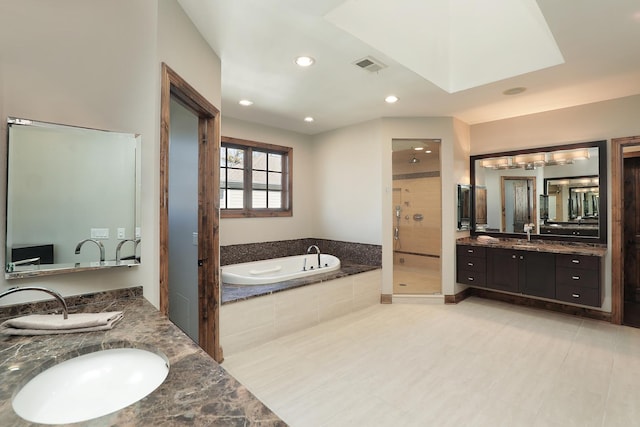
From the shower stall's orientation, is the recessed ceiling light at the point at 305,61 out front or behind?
out front

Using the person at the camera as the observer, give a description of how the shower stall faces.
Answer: facing the viewer

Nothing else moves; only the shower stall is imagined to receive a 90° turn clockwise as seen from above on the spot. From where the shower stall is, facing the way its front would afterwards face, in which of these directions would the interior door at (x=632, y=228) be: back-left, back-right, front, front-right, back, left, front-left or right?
back

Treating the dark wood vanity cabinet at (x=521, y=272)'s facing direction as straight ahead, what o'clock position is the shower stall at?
The shower stall is roughly at 2 o'clock from the dark wood vanity cabinet.

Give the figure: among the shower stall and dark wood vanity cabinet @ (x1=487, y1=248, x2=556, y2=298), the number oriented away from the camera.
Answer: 0

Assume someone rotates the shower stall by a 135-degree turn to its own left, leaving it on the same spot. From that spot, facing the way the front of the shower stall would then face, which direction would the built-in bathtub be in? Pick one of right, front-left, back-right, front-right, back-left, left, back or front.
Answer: back

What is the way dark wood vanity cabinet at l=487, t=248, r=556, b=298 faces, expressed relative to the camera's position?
facing the viewer and to the left of the viewer

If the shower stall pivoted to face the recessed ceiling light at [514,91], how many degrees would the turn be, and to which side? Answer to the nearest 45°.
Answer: approximately 45° to its left
